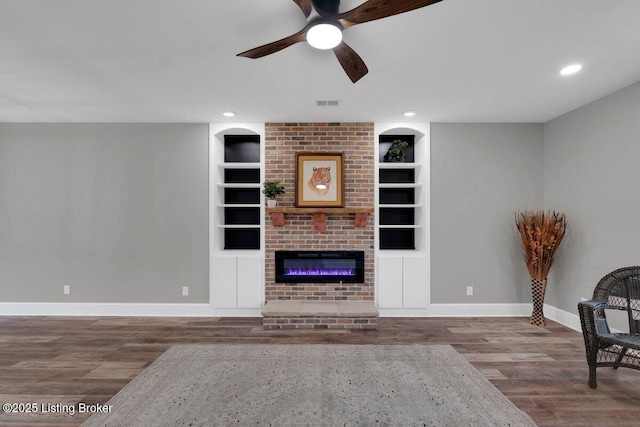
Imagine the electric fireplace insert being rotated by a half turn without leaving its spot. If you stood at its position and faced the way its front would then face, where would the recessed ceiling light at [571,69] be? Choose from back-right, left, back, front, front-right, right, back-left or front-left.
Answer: back-right

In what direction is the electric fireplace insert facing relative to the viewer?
toward the camera

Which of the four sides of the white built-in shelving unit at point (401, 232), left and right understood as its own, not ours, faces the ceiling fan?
front

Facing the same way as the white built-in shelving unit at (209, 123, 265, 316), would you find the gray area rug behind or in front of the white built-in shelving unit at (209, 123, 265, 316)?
in front

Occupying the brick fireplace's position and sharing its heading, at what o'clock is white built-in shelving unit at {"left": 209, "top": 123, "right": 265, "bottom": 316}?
The white built-in shelving unit is roughly at 3 o'clock from the brick fireplace.

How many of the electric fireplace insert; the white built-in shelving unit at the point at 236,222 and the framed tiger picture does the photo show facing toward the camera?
3

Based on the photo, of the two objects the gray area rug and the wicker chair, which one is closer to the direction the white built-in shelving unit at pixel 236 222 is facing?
the gray area rug

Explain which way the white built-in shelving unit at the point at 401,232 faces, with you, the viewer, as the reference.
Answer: facing the viewer

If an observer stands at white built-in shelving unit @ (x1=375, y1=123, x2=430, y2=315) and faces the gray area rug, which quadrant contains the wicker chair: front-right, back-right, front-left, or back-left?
front-left

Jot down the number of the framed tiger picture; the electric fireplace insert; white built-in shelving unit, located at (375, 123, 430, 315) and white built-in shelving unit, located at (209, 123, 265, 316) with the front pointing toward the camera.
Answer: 4

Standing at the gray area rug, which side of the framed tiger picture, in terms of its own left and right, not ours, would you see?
front

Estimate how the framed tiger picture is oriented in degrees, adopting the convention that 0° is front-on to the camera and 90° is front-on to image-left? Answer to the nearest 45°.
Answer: approximately 0°

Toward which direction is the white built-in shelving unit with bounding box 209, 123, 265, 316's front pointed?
toward the camera
